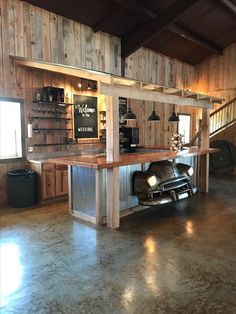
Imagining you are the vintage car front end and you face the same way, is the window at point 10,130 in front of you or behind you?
behind

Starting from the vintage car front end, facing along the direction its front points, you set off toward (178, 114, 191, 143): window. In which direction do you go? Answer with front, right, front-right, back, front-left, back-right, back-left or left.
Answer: back-left

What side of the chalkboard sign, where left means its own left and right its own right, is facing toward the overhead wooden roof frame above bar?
front

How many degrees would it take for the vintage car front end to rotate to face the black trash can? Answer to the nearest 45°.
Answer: approximately 135° to its right

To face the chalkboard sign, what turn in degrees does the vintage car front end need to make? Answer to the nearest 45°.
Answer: approximately 180°

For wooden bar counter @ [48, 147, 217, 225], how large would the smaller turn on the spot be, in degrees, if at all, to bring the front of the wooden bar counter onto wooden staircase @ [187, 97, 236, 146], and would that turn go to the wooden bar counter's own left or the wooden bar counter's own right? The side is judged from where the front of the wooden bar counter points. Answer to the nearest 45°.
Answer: approximately 90° to the wooden bar counter's own left

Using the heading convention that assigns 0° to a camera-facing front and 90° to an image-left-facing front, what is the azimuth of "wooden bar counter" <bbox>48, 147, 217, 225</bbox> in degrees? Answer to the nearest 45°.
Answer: approximately 315°

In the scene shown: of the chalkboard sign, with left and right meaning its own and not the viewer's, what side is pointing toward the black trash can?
right

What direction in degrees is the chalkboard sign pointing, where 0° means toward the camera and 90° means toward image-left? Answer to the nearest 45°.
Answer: approximately 315°

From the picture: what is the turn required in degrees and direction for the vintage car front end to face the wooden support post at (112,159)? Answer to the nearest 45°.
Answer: approximately 90° to its right

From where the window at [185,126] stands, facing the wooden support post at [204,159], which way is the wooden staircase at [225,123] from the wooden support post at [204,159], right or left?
left

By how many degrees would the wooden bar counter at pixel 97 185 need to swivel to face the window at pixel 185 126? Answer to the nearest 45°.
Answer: approximately 135° to its left

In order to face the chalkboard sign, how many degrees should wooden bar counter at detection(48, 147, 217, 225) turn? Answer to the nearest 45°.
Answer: approximately 135° to its left
